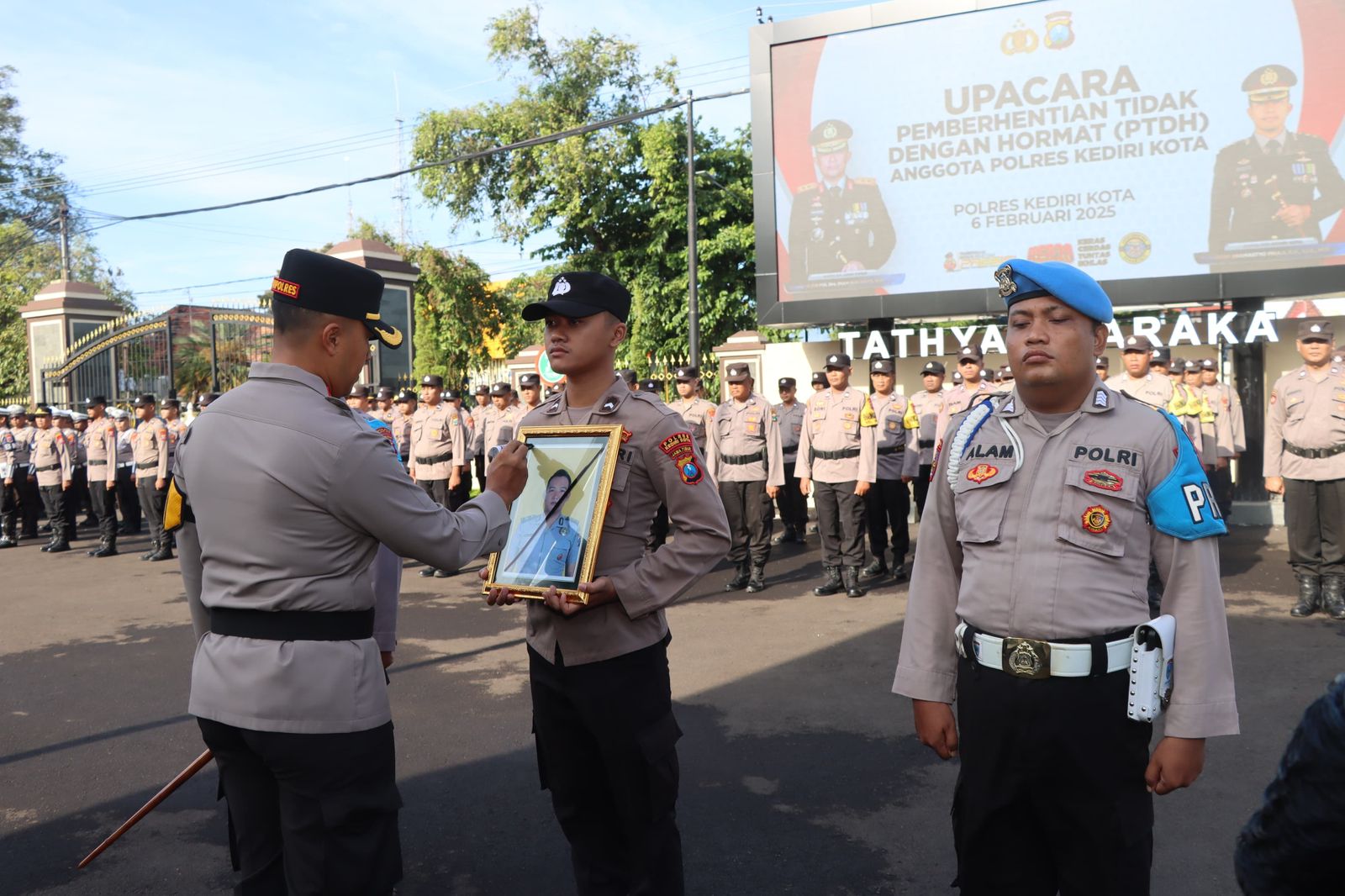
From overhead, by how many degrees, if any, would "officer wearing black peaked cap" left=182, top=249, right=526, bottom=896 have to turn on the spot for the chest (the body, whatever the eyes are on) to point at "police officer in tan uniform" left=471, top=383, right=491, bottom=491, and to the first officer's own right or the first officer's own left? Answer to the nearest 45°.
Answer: approximately 45° to the first officer's own left

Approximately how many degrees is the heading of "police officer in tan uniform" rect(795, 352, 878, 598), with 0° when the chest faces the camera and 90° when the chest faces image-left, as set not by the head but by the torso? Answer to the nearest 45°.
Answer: approximately 0°

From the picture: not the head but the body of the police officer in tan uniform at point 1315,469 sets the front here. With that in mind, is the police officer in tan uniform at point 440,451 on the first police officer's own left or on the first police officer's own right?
on the first police officer's own right

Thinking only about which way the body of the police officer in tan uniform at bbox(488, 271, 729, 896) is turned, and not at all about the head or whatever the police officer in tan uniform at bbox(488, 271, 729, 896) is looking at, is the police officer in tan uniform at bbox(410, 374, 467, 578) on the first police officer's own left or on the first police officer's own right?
on the first police officer's own right

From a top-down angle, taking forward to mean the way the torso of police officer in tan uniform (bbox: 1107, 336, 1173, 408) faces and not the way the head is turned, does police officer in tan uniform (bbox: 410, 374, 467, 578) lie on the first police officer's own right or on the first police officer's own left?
on the first police officer's own right

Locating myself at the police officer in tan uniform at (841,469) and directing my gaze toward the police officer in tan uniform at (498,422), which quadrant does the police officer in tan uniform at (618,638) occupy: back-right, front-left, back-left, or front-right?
back-left

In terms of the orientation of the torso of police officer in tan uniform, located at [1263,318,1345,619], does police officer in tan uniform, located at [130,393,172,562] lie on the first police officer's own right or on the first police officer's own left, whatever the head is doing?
on the first police officer's own right

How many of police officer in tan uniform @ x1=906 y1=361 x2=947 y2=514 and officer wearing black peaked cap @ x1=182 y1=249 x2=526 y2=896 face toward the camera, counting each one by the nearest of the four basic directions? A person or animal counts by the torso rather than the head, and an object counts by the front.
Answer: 1

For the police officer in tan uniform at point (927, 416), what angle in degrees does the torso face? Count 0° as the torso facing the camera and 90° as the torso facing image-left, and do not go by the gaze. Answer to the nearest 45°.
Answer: approximately 0°
